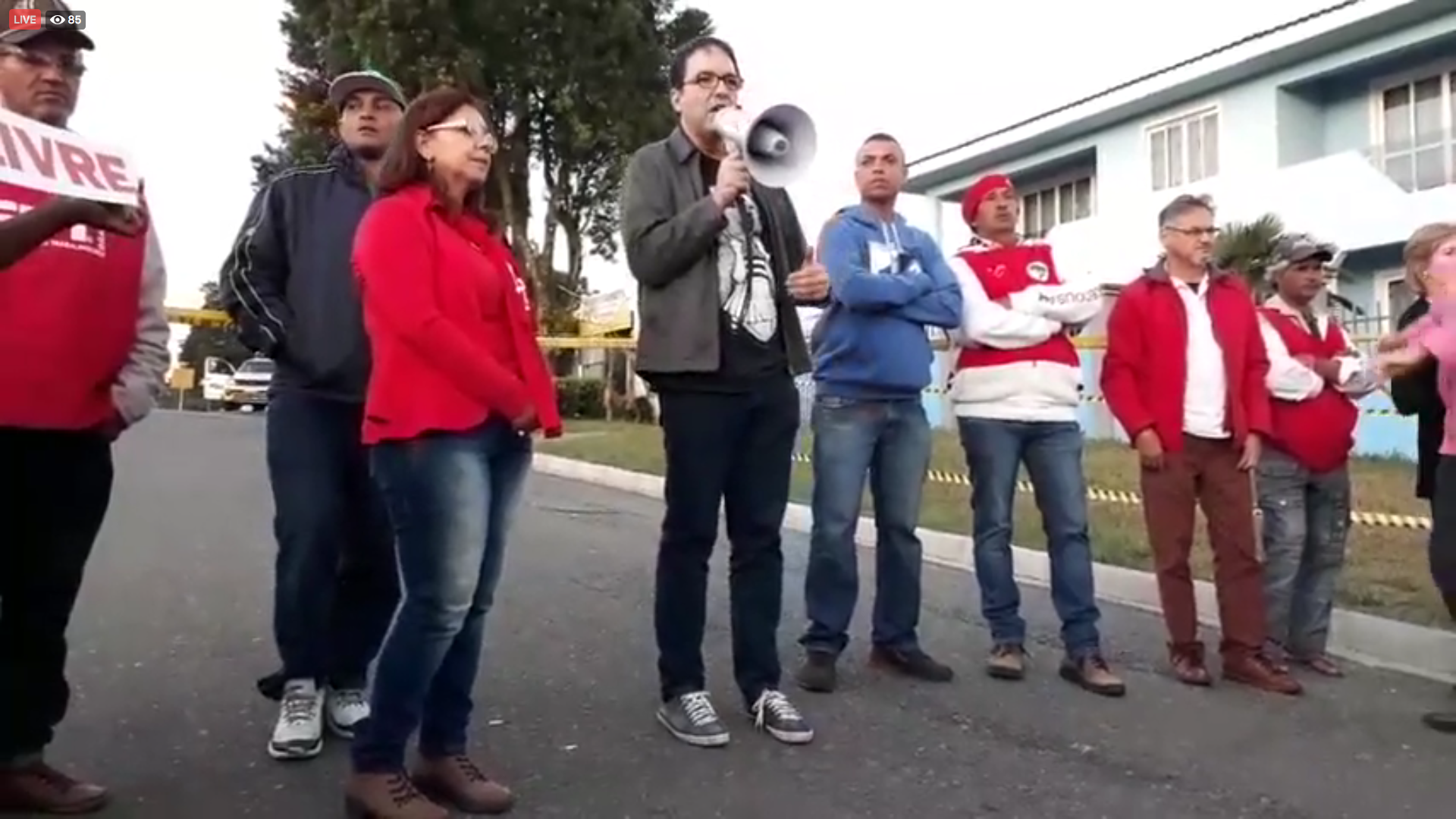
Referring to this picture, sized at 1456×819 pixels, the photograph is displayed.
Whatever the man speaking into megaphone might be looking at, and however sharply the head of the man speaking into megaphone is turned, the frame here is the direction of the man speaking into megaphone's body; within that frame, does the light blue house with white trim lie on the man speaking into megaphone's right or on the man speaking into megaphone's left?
on the man speaking into megaphone's left

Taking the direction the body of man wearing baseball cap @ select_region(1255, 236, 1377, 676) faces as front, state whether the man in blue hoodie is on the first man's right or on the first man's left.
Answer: on the first man's right

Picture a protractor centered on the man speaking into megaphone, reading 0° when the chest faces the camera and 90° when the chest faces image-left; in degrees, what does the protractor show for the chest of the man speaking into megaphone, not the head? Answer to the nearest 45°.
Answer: approximately 315°

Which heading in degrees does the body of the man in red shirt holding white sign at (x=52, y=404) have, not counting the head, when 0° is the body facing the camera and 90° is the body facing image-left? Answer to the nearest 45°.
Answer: approximately 315°

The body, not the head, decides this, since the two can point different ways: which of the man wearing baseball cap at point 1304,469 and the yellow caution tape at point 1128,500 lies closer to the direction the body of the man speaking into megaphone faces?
the man wearing baseball cap

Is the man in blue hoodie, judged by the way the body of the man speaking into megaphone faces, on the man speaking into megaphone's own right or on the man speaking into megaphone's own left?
on the man speaking into megaphone's own left

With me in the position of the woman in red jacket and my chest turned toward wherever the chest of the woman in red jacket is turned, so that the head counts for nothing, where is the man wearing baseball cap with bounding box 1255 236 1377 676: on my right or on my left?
on my left

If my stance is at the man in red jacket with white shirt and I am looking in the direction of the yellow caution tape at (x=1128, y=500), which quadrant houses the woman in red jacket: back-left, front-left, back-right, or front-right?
back-left
